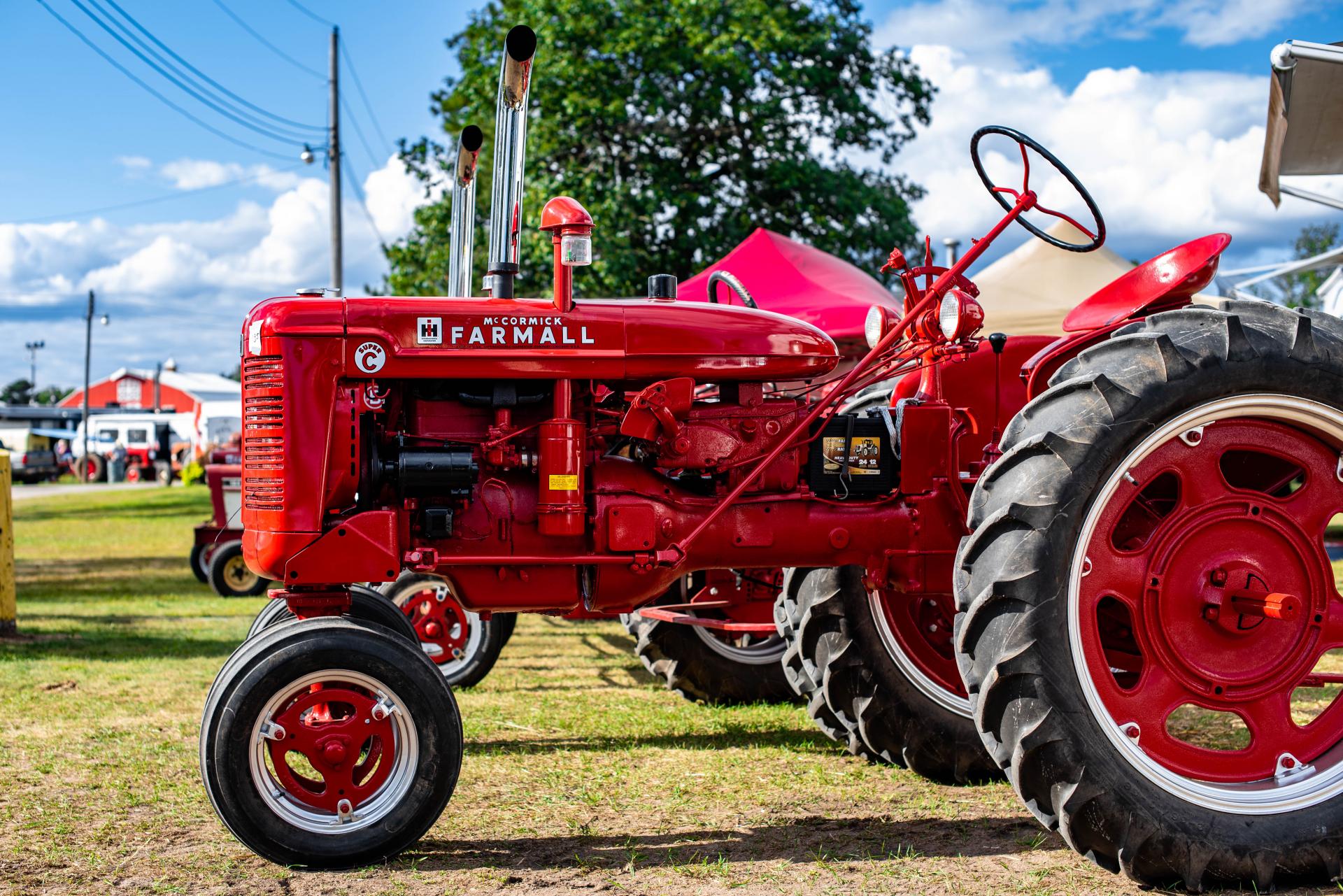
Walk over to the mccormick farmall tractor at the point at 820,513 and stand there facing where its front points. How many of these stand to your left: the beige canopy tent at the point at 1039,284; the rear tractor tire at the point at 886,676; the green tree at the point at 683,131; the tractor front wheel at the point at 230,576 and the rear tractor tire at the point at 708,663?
0

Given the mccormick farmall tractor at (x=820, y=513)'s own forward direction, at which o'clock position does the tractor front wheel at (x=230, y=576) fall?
The tractor front wheel is roughly at 2 o'clock from the mccormick farmall tractor.

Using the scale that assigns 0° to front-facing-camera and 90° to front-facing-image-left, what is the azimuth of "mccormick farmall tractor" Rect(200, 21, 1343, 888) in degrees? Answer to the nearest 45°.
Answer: approximately 90°

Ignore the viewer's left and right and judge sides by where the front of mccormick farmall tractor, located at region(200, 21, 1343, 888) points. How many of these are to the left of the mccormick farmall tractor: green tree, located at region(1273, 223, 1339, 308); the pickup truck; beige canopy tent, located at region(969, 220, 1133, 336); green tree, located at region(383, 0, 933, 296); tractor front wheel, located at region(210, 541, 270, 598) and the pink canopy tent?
0

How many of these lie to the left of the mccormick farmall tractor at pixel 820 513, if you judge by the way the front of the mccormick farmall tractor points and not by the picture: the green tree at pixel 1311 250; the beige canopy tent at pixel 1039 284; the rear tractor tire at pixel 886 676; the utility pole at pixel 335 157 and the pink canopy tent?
0

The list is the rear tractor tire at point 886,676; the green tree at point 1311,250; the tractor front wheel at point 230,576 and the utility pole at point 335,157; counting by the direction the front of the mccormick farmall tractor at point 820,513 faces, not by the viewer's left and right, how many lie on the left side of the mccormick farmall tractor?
0

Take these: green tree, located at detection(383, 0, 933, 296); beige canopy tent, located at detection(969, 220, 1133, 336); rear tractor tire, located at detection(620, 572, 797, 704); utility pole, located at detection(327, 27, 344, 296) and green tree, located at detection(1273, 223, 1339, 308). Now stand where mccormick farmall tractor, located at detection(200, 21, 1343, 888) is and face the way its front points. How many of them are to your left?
0

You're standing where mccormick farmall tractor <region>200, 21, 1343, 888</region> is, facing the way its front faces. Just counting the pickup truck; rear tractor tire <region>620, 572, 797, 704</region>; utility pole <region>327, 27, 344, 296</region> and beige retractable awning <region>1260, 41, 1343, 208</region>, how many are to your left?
0

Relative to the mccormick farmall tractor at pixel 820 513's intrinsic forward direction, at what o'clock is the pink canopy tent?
The pink canopy tent is roughly at 3 o'clock from the mccormick farmall tractor.

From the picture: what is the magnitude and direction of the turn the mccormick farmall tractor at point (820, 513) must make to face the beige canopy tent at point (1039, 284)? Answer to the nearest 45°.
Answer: approximately 90° to its right

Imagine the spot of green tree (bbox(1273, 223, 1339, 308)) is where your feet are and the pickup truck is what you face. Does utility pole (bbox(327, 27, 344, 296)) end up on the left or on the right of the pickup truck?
left

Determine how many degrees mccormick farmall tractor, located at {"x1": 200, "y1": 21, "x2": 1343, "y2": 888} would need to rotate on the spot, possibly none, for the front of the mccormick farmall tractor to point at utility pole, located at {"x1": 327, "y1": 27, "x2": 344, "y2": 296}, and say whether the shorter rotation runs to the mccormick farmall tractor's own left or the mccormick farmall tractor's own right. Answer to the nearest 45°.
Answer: approximately 45° to the mccormick farmall tractor's own right

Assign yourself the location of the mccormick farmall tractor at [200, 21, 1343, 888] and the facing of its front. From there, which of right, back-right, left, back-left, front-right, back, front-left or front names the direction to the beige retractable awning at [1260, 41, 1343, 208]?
back-right

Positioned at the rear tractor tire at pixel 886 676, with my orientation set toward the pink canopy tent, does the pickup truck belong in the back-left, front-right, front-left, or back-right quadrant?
front-left

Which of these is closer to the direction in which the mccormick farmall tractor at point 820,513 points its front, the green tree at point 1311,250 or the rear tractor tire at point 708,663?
the rear tractor tire

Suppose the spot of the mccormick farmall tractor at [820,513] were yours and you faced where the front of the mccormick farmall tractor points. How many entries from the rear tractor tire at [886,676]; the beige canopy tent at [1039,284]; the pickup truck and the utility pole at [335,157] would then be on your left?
0

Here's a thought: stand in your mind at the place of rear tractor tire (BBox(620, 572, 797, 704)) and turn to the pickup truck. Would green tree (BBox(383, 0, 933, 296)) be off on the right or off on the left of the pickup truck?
right

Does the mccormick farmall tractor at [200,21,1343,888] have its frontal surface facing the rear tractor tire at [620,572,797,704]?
no
